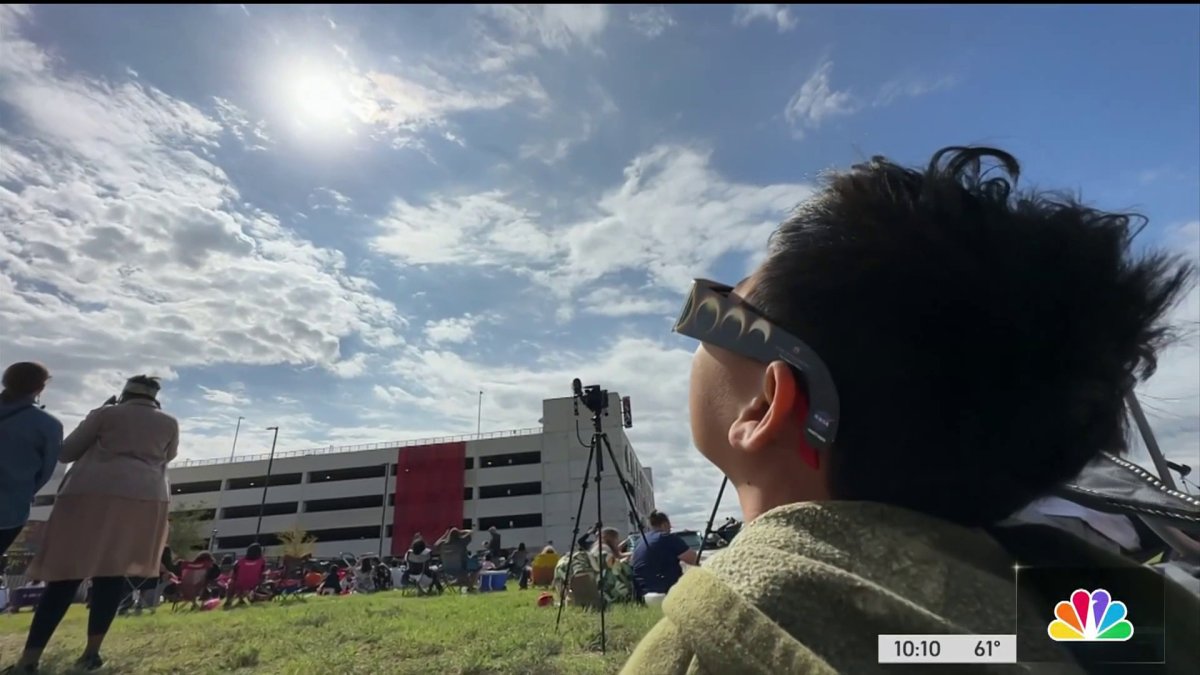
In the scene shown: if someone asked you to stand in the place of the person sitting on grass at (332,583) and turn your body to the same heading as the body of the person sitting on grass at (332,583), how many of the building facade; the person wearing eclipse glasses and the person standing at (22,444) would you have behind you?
2

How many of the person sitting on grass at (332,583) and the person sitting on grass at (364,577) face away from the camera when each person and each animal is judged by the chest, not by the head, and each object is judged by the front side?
2

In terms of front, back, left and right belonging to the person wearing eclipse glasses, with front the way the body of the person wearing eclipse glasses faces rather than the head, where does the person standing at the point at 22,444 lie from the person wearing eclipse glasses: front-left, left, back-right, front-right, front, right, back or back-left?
front-left

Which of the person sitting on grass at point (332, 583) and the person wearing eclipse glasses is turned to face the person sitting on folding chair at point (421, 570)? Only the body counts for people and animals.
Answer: the person wearing eclipse glasses

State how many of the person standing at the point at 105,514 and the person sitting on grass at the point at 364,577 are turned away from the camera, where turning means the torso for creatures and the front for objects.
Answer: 2

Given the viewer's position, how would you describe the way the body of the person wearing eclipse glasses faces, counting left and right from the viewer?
facing away from the viewer and to the left of the viewer

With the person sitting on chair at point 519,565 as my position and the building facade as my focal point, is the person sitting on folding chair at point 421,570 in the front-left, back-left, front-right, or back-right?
back-left

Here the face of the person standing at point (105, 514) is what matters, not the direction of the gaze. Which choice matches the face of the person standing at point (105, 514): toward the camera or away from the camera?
away from the camera

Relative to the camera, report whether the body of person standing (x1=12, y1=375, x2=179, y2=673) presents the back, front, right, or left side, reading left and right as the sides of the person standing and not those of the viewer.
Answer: back

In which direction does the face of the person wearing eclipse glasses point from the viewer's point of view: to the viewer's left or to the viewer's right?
to the viewer's left

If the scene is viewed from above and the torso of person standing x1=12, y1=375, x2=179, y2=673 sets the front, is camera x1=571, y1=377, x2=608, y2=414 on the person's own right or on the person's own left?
on the person's own right

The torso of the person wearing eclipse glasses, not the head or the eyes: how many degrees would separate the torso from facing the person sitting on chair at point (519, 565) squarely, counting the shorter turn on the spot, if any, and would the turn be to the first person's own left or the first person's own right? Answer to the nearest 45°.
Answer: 0° — they already face them

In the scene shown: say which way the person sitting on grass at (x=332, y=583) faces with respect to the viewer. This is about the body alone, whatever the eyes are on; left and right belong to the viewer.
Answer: facing away from the viewer

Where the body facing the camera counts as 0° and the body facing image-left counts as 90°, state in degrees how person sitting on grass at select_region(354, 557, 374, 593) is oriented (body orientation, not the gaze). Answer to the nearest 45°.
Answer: approximately 180°

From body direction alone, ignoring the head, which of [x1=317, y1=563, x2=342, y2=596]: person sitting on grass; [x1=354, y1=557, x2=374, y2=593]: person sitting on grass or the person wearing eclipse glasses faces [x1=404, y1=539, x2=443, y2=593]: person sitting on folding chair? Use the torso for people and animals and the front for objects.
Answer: the person wearing eclipse glasses

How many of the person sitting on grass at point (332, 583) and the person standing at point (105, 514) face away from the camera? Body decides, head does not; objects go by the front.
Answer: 2
